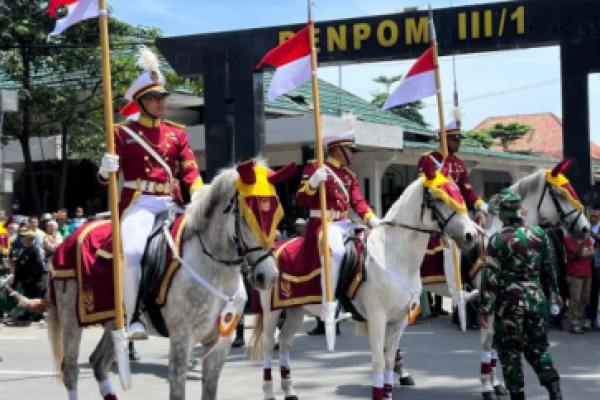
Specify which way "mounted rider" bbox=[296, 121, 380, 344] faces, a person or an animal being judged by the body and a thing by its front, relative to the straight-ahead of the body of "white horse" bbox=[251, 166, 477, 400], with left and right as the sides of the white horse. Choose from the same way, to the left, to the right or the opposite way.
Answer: the same way

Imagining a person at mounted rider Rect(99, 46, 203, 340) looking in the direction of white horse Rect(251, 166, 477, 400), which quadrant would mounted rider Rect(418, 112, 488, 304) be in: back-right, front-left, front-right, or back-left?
front-left

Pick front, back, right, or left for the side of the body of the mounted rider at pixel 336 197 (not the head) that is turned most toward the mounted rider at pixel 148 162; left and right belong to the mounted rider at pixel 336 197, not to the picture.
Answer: right

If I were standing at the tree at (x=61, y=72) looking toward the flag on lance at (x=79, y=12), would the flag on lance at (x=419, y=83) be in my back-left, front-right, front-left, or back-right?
front-left

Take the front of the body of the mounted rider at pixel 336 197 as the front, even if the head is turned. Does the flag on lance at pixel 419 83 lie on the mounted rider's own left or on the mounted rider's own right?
on the mounted rider's own left

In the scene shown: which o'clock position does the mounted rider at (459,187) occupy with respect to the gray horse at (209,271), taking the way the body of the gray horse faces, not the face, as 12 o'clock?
The mounted rider is roughly at 9 o'clock from the gray horse.

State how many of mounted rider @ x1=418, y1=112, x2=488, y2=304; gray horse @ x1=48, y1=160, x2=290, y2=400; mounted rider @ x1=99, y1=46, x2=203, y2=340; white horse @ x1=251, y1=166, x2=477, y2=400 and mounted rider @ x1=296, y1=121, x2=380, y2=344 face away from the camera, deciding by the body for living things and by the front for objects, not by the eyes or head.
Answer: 0

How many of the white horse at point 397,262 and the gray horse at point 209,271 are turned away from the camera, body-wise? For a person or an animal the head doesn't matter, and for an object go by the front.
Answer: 0

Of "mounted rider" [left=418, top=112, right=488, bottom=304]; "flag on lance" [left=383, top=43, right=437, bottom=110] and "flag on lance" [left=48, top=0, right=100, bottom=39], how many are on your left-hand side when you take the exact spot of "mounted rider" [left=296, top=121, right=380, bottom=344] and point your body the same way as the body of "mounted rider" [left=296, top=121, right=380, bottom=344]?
2

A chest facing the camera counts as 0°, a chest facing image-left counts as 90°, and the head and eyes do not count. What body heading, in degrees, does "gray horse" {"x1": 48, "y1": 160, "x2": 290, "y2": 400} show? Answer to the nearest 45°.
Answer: approximately 315°

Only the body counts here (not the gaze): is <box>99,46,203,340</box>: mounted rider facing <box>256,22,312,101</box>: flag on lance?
no

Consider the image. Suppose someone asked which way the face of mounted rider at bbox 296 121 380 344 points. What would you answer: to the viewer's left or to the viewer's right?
to the viewer's right

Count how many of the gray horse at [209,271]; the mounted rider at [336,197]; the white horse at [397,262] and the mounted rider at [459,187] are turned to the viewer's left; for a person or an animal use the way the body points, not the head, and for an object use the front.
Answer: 0

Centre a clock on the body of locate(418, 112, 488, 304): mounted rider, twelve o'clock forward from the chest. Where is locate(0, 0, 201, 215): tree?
The tree is roughly at 6 o'clock from the mounted rider.

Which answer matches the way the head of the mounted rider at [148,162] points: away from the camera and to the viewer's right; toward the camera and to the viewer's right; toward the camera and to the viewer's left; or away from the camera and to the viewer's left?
toward the camera and to the viewer's right

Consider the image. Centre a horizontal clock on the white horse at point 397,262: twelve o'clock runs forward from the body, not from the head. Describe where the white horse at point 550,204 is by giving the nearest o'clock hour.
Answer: the white horse at point 550,204 is roughly at 9 o'clock from the white horse at point 397,262.

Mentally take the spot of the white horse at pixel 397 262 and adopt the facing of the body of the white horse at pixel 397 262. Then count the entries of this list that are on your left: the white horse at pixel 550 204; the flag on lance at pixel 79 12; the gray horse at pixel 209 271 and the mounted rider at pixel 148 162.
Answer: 1

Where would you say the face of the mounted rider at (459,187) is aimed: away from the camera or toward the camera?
toward the camera

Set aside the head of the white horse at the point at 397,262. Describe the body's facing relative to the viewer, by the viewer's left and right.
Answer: facing the viewer and to the right of the viewer

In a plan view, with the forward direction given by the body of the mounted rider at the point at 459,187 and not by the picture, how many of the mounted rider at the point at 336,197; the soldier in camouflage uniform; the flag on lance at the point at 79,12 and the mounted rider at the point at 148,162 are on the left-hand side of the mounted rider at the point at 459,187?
0

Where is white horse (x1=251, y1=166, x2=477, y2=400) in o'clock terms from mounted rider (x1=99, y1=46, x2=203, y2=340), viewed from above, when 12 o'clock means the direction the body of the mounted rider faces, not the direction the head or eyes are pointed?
The white horse is roughly at 10 o'clock from the mounted rider.
